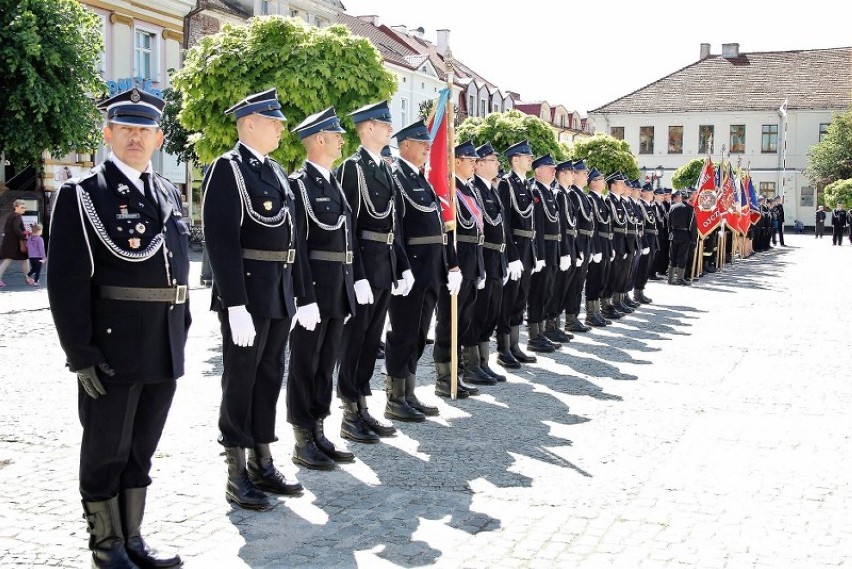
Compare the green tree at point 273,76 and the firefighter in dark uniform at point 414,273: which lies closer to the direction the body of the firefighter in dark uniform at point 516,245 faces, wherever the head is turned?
the firefighter in dark uniform

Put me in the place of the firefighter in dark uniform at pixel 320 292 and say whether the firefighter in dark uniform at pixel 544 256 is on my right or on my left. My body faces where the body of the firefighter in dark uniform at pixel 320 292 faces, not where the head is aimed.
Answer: on my left

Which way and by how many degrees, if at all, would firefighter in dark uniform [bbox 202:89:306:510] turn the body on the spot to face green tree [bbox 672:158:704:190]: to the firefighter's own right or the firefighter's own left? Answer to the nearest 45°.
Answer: approximately 90° to the firefighter's own left

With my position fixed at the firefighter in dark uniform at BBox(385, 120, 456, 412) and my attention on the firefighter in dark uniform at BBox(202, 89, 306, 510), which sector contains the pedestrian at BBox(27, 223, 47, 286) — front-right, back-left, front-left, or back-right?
back-right
